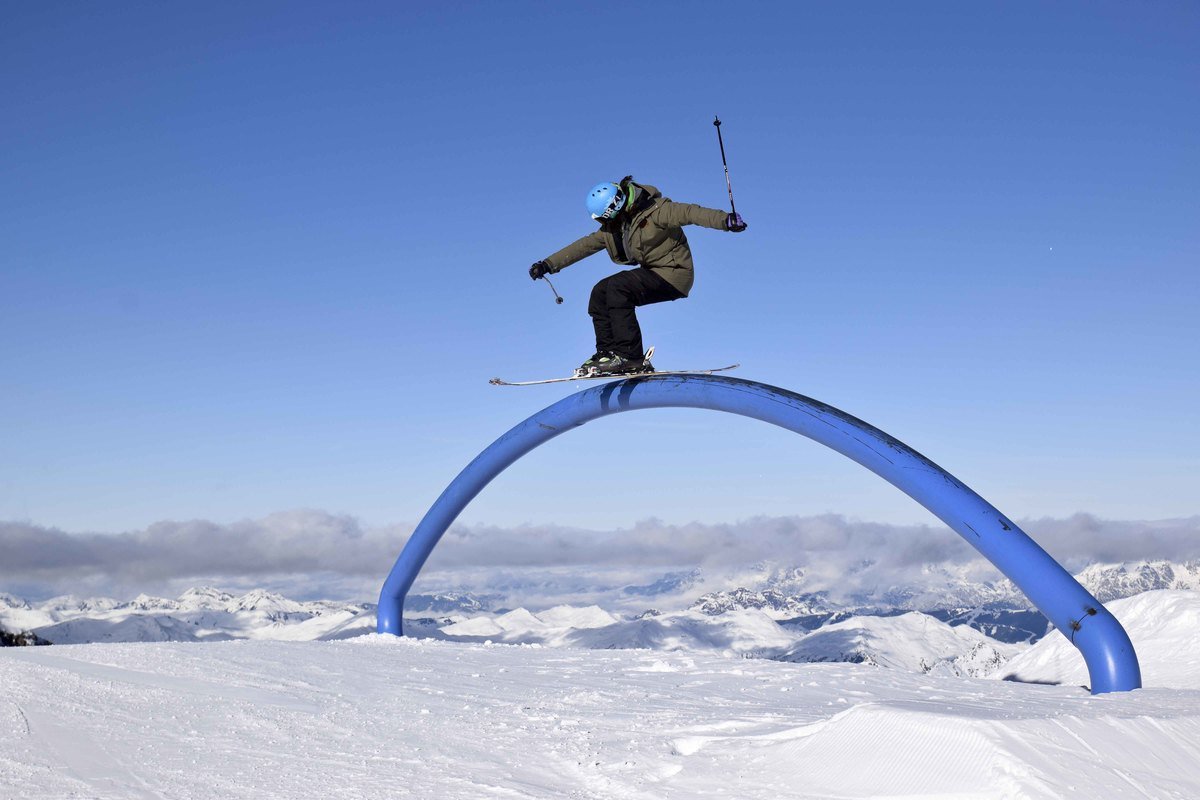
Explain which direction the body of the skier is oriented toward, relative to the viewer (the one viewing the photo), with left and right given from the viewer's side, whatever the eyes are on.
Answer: facing to the left of the viewer
